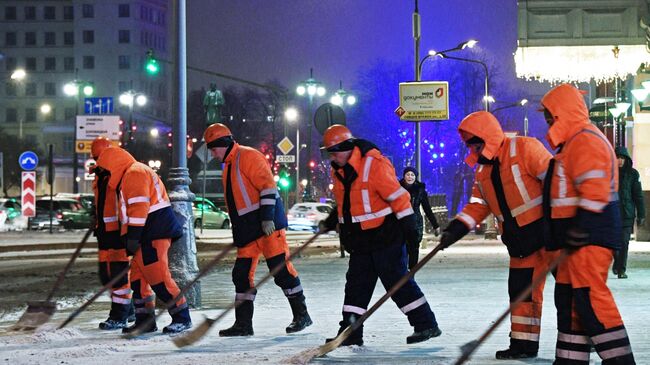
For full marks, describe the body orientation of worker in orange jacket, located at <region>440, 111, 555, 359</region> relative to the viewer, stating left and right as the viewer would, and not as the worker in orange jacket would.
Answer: facing the viewer and to the left of the viewer

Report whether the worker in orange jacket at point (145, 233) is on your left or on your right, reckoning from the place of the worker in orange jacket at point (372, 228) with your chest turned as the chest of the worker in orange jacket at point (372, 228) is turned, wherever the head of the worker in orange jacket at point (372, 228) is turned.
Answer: on your right

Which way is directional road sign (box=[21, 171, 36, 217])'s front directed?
toward the camera

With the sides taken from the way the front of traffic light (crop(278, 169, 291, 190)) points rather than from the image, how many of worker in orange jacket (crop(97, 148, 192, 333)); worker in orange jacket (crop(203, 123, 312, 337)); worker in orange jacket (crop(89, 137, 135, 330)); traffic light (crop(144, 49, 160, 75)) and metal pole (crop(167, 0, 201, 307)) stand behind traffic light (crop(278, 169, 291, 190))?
0

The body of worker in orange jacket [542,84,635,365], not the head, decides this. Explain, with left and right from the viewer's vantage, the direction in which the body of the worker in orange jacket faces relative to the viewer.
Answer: facing to the left of the viewer

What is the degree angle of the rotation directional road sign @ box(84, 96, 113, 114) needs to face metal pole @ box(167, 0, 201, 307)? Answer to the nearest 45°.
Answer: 0° — it already faces it

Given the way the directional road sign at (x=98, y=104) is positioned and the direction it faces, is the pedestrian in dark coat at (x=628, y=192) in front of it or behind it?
in front

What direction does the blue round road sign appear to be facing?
toward the camera

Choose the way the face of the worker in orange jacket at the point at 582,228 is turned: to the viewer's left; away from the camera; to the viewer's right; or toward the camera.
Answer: to the viewer's left

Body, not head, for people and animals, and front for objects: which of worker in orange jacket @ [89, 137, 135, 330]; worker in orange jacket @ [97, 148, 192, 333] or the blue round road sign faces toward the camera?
the blue round road sign

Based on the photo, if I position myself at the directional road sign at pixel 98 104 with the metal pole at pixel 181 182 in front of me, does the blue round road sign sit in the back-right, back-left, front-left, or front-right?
front-right

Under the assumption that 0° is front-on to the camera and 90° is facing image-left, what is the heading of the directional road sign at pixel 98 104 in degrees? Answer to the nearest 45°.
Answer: approximately 0°

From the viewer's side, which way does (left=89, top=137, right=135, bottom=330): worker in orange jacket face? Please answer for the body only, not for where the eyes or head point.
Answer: to the viewer's left

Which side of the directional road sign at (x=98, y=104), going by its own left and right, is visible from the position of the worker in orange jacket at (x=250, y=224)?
front

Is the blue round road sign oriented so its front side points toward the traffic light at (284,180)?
no

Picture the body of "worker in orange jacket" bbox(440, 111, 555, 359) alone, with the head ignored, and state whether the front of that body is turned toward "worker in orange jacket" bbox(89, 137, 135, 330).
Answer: no

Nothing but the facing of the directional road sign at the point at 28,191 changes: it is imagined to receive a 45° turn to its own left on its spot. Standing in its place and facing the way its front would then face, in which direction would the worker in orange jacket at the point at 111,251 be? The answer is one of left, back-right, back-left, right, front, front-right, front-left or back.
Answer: front-right

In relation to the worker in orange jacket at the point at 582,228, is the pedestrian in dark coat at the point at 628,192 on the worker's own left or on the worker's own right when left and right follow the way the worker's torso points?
on the worker's own right

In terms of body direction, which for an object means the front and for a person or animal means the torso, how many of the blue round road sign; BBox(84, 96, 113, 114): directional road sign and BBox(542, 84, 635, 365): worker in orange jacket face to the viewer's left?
1

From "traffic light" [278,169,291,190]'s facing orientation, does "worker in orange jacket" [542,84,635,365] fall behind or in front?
in front

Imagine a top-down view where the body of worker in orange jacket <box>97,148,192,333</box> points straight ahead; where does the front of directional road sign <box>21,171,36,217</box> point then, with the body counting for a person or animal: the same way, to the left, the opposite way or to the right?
to the left
